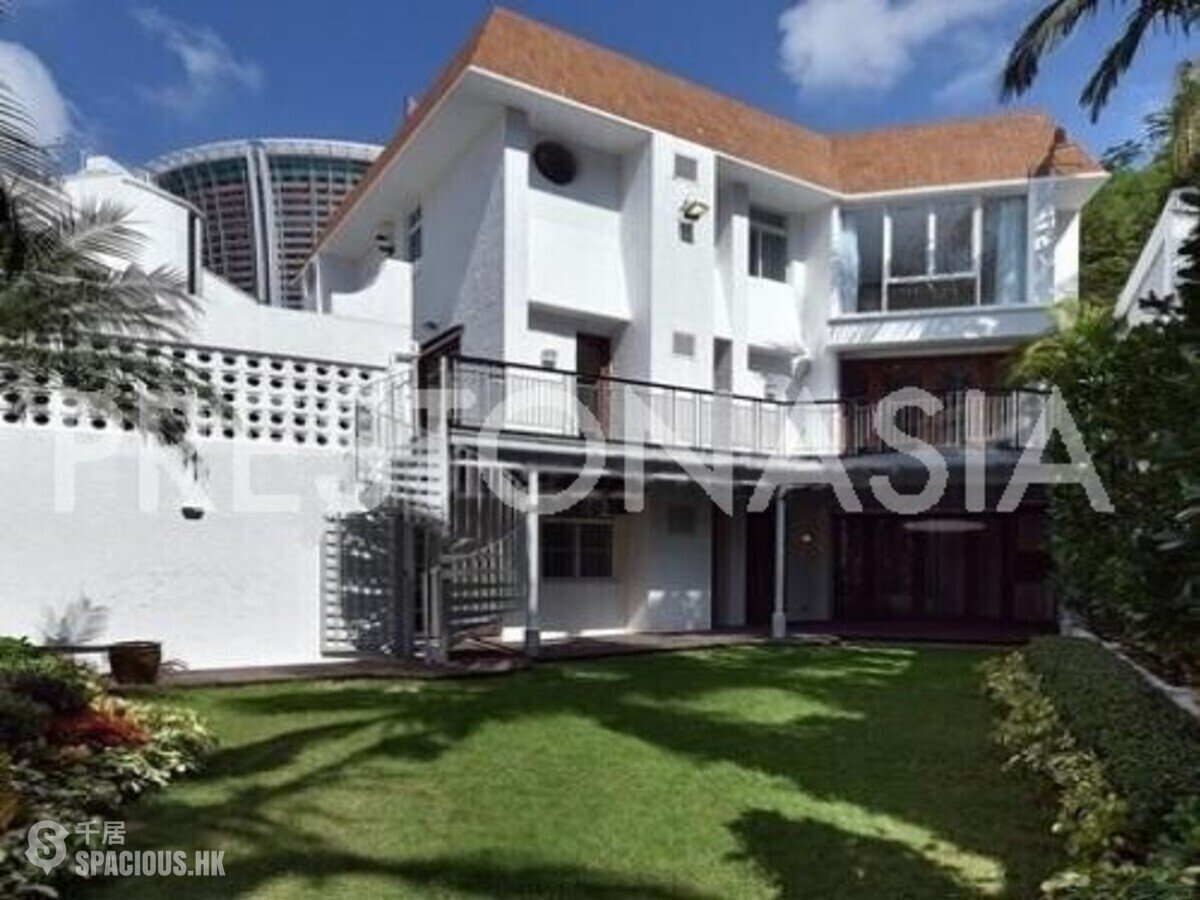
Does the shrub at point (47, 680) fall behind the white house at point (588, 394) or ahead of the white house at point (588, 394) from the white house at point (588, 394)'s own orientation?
ahead

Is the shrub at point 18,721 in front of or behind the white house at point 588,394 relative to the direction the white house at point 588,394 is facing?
in front

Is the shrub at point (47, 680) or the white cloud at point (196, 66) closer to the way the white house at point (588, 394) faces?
the shrub

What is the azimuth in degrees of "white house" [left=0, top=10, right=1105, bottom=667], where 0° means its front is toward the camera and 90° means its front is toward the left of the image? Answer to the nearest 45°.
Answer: approximately 0°

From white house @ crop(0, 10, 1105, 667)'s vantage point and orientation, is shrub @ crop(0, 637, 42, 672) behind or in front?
in front

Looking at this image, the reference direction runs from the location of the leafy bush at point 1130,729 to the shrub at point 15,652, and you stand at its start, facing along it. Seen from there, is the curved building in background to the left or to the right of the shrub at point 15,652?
right

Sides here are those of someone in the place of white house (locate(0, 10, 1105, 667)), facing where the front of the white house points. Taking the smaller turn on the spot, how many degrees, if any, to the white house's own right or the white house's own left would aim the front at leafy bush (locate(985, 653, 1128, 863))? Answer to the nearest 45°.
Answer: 0° — it already faces it
